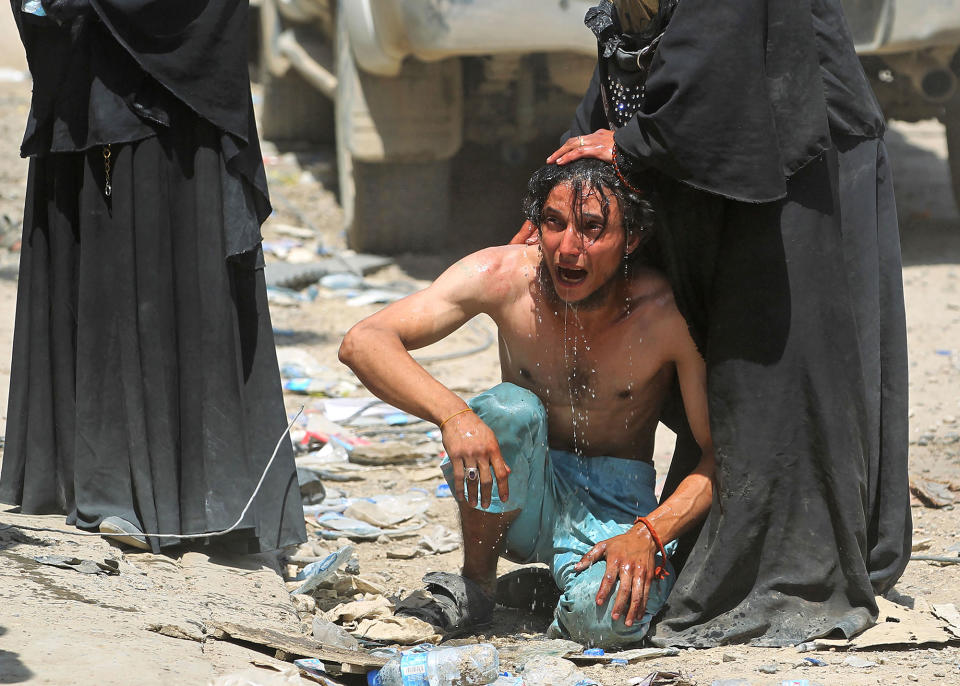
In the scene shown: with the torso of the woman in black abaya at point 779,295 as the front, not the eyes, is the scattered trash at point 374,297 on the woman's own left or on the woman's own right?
on the woman's own right

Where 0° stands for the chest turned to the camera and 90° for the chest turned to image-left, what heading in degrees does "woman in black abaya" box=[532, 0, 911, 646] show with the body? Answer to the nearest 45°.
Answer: approximately 90°

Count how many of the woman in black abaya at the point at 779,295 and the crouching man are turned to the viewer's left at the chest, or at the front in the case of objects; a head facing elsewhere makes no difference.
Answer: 1

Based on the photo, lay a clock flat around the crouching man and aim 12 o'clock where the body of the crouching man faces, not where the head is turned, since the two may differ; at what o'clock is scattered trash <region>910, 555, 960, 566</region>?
The scattered trash is roughly at 8 o'clock from the crouching man.

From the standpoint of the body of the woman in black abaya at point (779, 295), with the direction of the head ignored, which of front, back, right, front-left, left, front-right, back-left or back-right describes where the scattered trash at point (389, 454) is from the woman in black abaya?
front-right

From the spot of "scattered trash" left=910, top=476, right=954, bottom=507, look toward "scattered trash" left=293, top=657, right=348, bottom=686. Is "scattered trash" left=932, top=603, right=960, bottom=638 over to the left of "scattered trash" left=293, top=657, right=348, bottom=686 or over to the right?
left

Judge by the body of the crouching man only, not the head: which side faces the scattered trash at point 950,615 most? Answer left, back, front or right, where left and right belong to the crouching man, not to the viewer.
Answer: left

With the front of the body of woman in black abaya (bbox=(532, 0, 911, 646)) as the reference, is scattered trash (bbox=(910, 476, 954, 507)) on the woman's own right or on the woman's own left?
on the woman's own right

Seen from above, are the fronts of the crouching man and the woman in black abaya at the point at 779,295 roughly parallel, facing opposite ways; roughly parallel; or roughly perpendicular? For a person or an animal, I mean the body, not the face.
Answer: roughly perpendicular

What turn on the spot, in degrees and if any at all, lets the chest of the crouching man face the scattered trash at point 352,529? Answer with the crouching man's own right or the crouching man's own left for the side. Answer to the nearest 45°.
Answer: approximately 135° to the crouching man's own right

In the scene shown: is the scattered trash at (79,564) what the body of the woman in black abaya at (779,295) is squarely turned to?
yes

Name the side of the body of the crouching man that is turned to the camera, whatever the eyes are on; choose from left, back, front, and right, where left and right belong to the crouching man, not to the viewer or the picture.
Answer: front

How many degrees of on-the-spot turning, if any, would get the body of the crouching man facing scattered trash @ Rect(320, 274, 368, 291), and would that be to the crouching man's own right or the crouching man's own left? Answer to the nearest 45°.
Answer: approximately 180°
